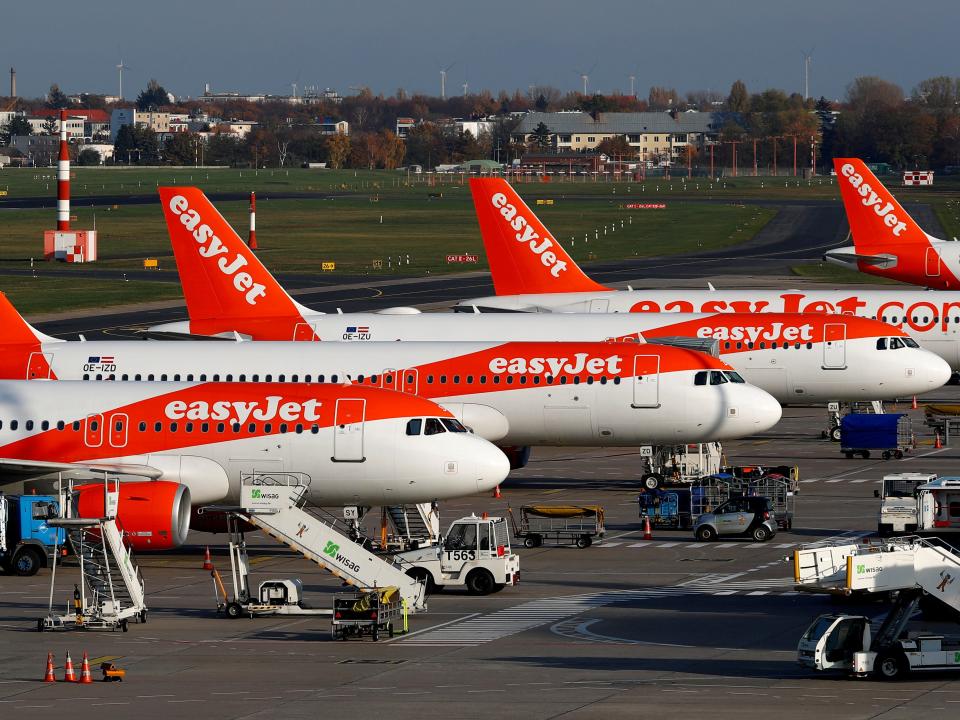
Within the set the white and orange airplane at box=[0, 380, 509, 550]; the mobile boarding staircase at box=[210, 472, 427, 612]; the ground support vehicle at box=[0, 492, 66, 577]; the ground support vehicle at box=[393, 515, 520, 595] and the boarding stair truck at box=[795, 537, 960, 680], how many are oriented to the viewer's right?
2

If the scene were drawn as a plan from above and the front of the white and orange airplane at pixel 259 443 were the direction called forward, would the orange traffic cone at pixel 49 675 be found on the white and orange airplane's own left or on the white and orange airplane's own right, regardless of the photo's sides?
on the white and orange airplane's own right

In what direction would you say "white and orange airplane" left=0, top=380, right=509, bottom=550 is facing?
to the viewer's right

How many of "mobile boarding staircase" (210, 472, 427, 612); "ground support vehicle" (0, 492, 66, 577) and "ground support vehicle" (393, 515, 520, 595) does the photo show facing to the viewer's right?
1

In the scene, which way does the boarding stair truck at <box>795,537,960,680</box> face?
to the viewer's left

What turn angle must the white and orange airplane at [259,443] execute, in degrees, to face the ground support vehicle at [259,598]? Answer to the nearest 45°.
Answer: approximately 90° to its right
